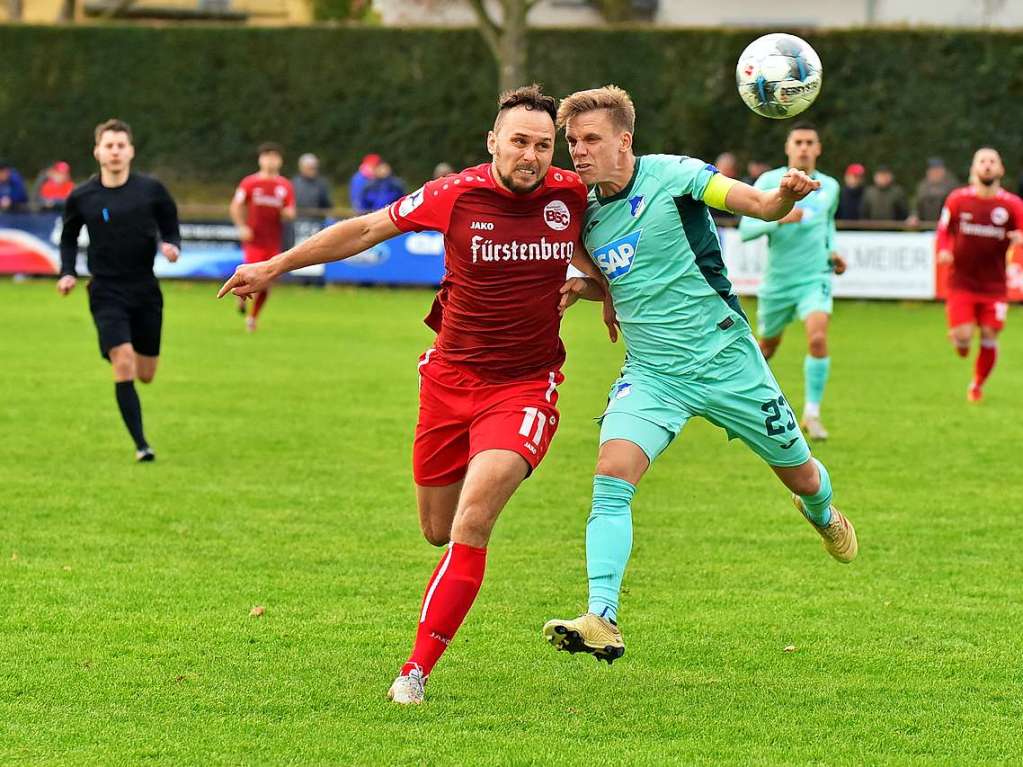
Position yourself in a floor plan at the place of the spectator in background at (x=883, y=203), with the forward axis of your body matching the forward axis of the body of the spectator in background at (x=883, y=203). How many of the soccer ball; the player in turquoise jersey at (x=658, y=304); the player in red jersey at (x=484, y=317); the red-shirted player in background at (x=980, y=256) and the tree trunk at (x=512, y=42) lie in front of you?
4

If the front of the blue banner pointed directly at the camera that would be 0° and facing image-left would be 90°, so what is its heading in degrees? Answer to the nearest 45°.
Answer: approximately 0°

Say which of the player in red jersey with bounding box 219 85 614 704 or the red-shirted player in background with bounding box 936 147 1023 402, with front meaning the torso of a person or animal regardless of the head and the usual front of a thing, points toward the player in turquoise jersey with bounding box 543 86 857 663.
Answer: the red-shirted player in background

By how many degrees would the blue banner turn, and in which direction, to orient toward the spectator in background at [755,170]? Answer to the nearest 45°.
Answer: approximately 90° to its left

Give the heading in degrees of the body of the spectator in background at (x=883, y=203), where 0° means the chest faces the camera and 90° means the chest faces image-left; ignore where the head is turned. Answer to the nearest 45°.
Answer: approximately 0°

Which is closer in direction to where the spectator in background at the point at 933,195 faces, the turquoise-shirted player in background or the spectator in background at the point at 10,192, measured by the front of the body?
the turquoise-shirted player in background

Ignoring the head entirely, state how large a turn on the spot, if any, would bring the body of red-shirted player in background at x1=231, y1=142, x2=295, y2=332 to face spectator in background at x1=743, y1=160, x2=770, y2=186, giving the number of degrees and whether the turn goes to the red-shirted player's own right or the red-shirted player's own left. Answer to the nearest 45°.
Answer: approximately 135° to the red-shirted player's own left

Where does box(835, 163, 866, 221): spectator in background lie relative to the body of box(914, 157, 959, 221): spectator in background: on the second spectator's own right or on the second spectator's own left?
on the second spectator's own right
